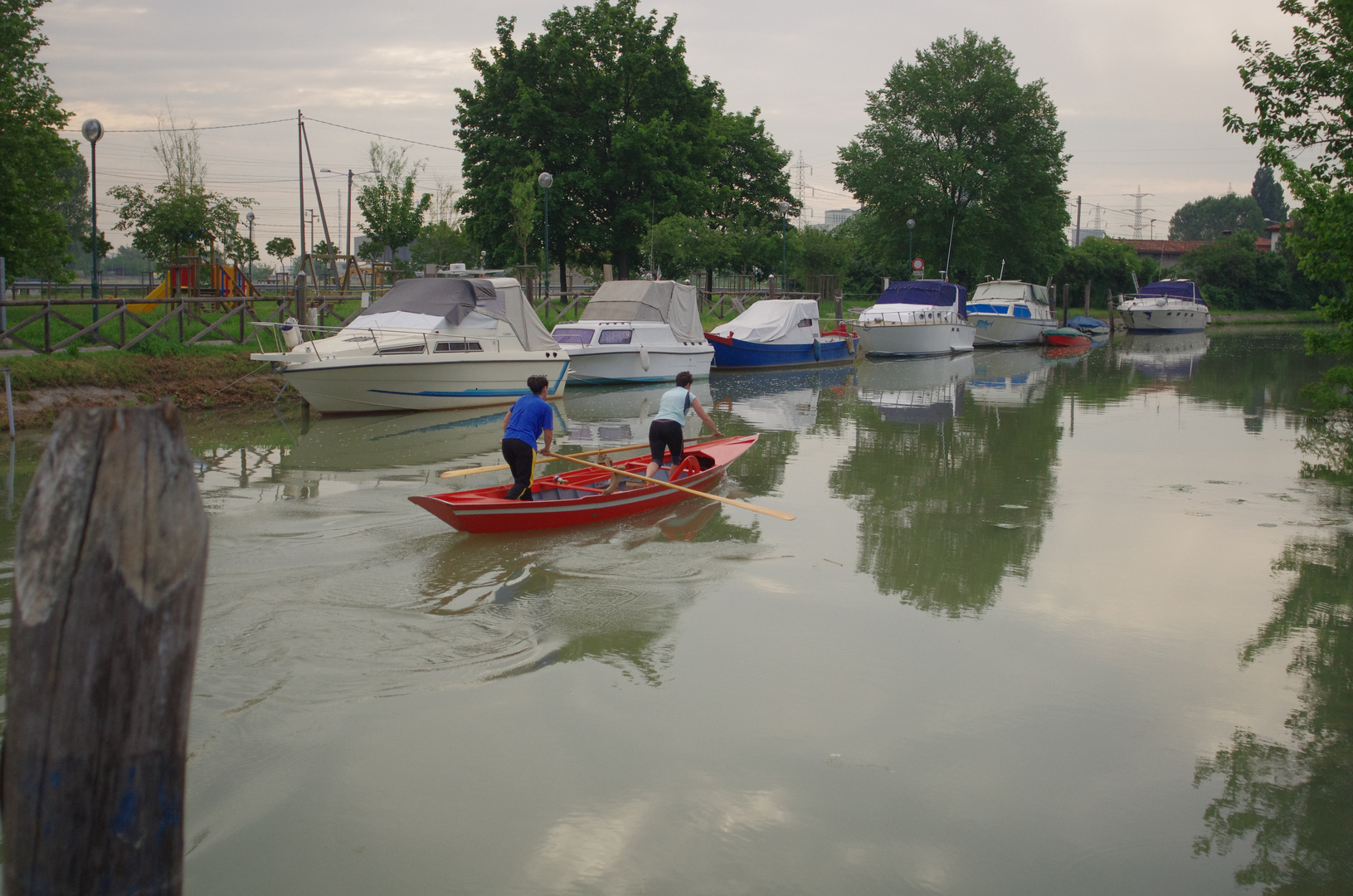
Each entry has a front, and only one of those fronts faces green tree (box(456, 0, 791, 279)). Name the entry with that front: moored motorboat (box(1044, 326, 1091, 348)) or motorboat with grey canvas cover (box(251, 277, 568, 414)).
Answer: the moored motorboat

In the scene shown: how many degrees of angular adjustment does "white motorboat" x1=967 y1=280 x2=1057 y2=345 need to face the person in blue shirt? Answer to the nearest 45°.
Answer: approximately 45° to its left

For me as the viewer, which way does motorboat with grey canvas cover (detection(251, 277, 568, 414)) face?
facing to the left of the viewer

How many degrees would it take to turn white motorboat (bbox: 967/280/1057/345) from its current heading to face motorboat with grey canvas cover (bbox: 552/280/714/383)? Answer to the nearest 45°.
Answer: approximately 45° to its left

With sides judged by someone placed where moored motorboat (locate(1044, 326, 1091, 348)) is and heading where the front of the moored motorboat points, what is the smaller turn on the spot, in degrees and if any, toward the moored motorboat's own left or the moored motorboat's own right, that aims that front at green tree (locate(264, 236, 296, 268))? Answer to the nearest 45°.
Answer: approximately 45° to the moored motorboat's own right

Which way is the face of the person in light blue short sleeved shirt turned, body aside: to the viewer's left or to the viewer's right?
to the viewer's right

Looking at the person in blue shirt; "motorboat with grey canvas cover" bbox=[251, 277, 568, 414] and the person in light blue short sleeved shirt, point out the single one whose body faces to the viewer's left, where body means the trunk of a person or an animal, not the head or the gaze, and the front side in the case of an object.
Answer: the motorboat with grey canvas cover

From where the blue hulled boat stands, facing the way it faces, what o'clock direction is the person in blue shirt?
The person in blue shirt is roughly at 9 o'clock from the blue hulled boat.

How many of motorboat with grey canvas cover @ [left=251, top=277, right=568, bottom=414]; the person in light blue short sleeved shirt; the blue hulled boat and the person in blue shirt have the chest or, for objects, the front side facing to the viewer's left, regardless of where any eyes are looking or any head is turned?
2

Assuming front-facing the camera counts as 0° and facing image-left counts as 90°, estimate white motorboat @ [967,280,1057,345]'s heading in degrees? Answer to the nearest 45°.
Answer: approximately 45°

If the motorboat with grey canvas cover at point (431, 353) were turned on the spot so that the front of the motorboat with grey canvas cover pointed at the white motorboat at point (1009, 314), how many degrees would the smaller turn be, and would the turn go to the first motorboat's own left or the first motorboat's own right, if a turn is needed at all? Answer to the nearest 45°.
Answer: approximately 135° to the first motorboat's own right

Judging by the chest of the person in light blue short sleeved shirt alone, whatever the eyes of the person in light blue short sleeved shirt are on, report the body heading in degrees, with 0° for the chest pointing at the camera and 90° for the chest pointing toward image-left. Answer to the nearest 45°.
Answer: approximately 225°
